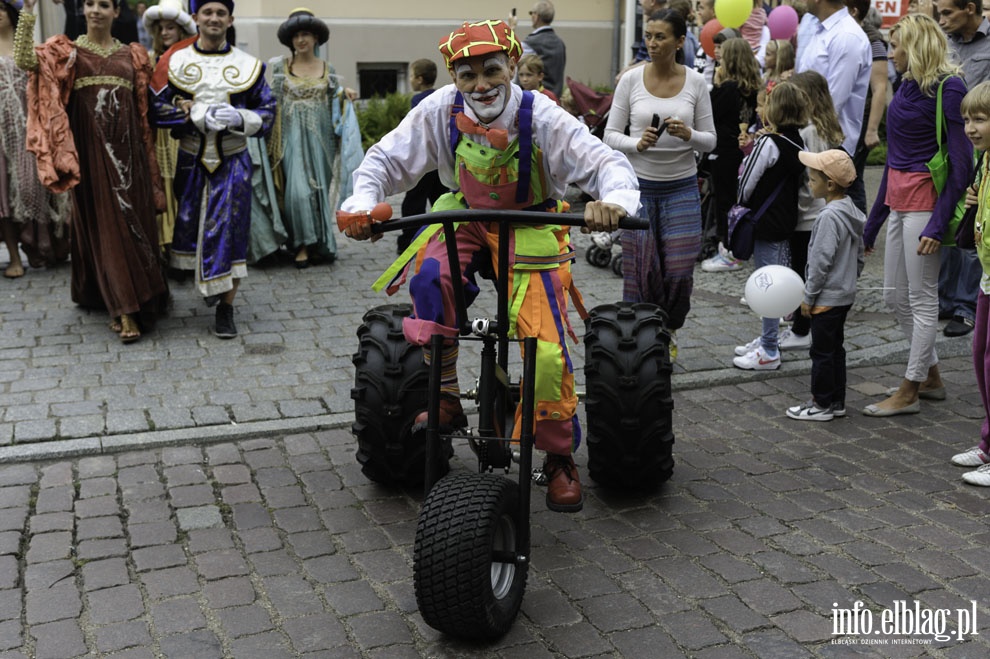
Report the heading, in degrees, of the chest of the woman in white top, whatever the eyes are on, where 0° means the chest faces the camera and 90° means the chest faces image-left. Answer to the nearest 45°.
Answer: approximately 0°

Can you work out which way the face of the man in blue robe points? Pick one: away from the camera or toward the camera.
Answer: toward the camera

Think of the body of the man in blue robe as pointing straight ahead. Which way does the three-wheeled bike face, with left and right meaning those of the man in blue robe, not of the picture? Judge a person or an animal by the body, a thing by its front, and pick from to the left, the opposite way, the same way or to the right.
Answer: the same way

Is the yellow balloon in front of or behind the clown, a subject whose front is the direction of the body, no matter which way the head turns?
behind

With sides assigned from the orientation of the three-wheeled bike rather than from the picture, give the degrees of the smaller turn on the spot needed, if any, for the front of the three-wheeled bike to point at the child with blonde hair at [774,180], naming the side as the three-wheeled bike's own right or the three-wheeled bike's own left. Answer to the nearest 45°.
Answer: approximately 135° to the three-wheeled bike's own left

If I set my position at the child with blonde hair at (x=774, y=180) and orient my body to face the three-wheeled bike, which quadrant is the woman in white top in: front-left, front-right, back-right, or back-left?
front-right

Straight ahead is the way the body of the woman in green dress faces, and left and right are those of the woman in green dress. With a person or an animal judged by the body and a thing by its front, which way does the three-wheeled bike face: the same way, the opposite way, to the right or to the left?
the same way

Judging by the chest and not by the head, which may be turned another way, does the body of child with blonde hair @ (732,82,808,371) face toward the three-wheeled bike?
no

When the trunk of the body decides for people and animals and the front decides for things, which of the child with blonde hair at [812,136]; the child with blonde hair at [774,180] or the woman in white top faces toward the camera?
the woman in white top

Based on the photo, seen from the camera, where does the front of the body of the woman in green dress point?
toward the camera

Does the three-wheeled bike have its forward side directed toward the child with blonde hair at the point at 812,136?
no

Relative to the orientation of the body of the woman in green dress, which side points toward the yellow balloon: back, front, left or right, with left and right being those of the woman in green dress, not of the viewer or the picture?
left

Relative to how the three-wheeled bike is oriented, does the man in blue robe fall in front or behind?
behind

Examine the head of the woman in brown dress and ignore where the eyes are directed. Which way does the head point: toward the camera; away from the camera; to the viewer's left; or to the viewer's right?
toward the camera

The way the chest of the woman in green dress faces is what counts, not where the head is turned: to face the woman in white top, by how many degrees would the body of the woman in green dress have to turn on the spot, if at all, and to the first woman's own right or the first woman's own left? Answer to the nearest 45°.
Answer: approximately 45° to the first woman's own left

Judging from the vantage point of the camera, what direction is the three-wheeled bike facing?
facing the viewer

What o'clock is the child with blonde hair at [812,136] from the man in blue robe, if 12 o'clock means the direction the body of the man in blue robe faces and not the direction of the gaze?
The child with blonde hair is roughly at 10 o'clock from the man in blue robe.
